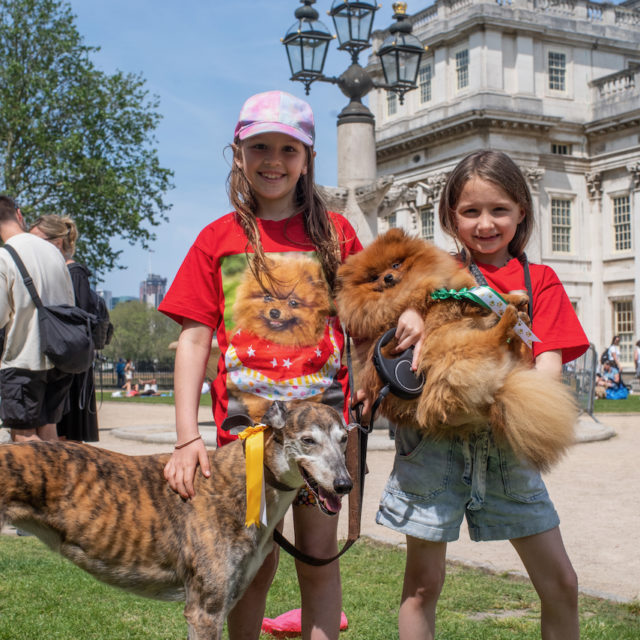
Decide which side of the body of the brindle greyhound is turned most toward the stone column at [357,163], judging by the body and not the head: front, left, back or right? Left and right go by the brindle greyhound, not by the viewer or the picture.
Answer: left

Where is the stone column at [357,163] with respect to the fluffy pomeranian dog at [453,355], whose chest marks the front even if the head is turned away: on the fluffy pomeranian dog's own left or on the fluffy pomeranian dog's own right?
on the fluffy pomeranian dog's own right

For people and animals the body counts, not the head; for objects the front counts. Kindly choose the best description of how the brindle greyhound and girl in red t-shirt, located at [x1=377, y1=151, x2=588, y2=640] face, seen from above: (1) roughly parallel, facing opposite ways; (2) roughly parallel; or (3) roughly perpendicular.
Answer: roughly perpendicular

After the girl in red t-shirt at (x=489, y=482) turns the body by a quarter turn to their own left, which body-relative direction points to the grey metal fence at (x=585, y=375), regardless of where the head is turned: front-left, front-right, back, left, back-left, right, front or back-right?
left

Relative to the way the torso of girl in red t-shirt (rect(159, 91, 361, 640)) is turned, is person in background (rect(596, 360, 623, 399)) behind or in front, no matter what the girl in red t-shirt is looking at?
behind

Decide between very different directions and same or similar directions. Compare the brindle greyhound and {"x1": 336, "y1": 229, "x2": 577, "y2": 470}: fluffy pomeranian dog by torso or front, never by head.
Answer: very different directions

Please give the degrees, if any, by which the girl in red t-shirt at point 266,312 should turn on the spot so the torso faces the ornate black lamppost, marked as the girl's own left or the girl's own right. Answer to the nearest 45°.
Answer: approximately 180°

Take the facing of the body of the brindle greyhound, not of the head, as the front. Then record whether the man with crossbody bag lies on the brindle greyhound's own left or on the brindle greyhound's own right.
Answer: on the brindle greyhound's own left

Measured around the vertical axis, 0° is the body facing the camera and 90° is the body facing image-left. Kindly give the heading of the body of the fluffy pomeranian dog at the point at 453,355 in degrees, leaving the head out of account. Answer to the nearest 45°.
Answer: approximately 90°

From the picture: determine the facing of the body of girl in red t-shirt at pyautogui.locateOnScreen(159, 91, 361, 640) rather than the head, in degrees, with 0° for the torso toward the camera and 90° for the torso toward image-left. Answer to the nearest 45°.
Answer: approximately 0°

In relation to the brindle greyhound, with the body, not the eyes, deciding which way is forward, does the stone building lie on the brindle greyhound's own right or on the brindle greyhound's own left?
on the brindle greyhound's own left

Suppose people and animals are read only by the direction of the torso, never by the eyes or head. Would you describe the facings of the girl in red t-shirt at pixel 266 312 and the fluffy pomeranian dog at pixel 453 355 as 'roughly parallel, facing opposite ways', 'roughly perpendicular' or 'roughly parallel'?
roughly perpendicular

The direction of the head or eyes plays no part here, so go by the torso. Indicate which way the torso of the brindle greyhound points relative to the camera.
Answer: to the viewer's right

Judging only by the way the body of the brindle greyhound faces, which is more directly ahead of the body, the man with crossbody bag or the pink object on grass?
the pink object on grass
